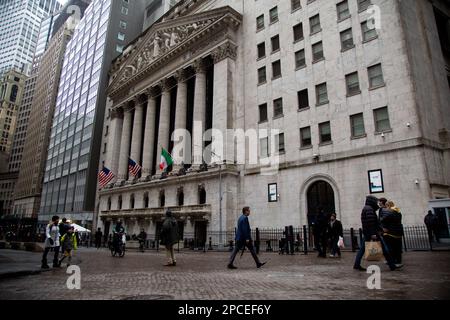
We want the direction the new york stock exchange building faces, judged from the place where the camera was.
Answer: facing the viewer and to the left of the viewer

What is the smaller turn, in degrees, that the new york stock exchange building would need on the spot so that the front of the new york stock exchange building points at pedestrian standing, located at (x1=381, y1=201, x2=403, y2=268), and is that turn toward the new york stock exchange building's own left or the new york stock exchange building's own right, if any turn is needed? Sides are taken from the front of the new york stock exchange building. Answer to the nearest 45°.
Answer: approximately 45° to the new york stock exchange building's own left

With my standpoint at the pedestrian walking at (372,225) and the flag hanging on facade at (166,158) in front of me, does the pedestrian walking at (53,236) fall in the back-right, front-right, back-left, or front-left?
front-left

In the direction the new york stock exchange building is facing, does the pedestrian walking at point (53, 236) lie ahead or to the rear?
ahead

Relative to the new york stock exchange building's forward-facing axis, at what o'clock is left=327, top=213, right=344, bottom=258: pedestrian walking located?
The pedestrian walking is roughly at 10 o'clock from the new york stock exchange building.
